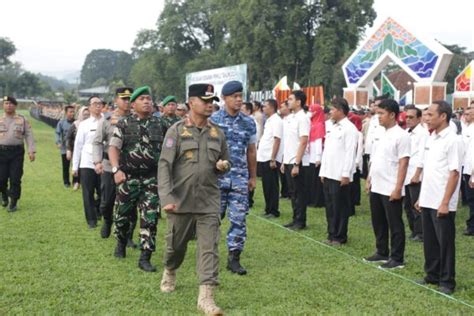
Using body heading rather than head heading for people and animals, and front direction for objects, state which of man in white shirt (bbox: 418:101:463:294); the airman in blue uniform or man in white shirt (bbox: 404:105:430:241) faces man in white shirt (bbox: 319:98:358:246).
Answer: man in white shirt (bbox: 404:105:430:241)

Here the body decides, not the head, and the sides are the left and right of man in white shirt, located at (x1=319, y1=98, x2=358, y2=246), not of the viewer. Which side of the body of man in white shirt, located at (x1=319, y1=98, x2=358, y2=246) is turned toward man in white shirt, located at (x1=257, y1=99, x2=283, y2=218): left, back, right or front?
right

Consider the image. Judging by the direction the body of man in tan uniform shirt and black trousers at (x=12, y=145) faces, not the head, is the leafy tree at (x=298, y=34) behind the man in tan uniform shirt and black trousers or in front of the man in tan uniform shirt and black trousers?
behind

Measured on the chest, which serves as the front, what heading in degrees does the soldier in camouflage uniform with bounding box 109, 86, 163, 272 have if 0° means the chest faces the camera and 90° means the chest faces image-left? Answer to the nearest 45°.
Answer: approximately 315°

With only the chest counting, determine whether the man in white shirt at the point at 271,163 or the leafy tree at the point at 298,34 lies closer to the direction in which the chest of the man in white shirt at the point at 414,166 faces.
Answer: the man in white shirt

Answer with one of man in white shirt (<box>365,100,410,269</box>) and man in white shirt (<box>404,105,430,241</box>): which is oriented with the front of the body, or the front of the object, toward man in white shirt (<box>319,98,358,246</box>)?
man in white shirt (<box>404,105,430,241</box>)

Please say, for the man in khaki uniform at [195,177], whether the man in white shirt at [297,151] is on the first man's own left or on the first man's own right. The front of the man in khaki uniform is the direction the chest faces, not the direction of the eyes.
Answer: on the first man's own left

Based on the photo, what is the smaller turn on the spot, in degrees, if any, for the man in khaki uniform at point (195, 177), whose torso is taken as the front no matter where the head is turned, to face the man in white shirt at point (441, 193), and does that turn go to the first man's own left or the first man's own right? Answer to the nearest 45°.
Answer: approximately 45° to the first man's own left

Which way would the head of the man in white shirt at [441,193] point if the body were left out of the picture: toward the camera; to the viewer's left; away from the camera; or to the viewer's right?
to the viewer's left

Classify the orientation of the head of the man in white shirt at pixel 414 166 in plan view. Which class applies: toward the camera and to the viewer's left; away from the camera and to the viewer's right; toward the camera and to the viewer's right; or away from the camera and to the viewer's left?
toward the camera and to the viewer's left
